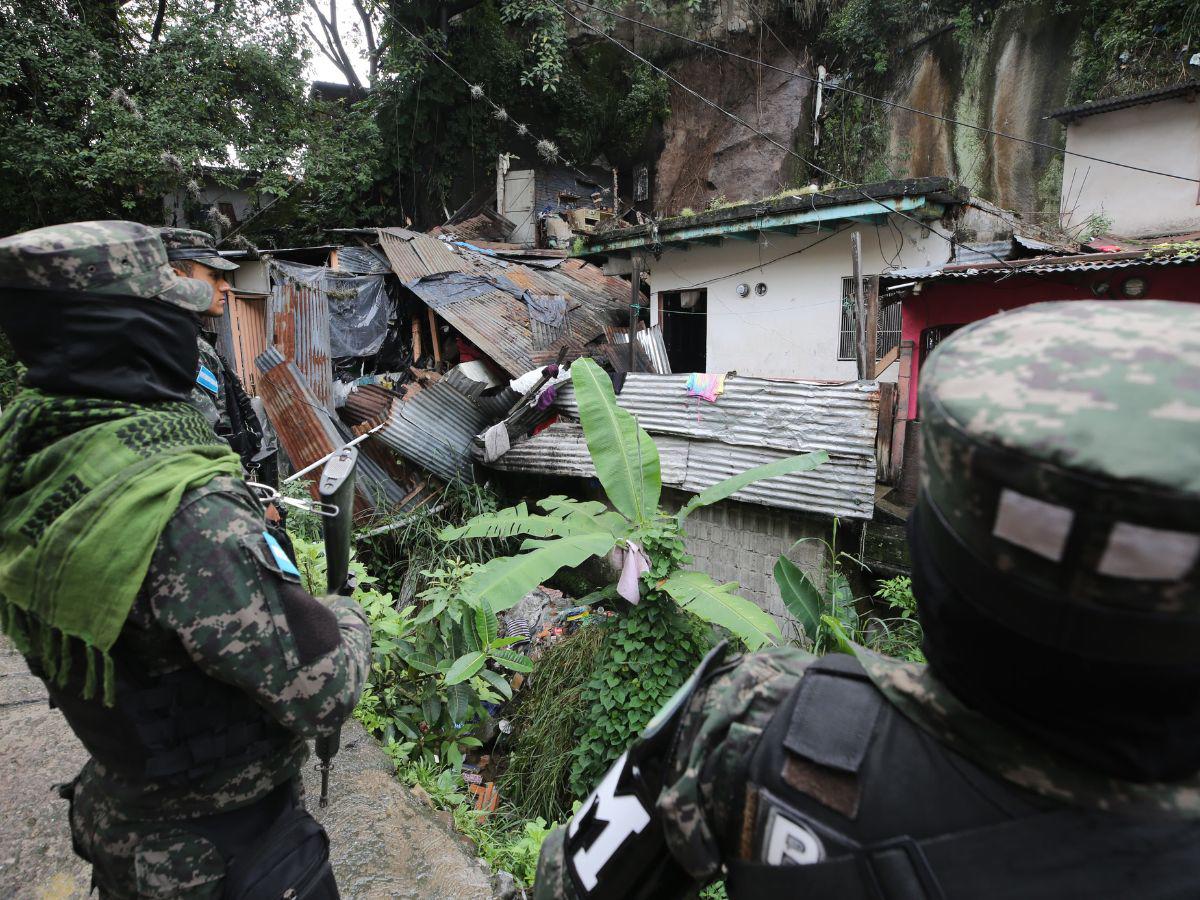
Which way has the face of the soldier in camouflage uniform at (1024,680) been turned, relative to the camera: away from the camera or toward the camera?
away from the camera

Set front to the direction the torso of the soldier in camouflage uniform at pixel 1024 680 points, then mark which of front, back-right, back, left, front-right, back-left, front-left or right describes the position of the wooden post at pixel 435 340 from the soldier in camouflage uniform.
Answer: front-left

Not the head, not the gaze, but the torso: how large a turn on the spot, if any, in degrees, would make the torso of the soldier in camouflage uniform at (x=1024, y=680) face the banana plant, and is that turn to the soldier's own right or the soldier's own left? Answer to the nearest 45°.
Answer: approximately 45° to the soldier's own left

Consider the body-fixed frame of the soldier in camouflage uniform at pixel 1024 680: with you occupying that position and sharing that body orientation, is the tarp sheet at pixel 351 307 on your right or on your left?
on your left

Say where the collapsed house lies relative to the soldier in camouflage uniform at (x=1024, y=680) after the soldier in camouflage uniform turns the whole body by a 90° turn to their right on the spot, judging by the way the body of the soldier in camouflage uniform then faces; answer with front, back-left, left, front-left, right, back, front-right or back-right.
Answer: back-left

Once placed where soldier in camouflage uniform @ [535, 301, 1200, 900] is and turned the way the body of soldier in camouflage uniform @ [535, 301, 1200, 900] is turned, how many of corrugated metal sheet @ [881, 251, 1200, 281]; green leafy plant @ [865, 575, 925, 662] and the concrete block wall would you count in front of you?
3

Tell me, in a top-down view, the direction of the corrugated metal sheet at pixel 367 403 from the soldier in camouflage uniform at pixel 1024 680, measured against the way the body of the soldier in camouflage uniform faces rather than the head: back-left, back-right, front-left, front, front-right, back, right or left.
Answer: front-left

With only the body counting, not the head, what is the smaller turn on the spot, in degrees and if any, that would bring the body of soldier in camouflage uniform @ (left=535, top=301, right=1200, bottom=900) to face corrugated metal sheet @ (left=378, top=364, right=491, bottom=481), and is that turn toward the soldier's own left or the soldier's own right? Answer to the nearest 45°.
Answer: approximately 45° to the soldier's own left

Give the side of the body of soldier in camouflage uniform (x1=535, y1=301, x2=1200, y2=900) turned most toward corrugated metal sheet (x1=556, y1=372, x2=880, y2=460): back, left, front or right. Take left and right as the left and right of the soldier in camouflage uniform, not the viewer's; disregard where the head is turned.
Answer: front

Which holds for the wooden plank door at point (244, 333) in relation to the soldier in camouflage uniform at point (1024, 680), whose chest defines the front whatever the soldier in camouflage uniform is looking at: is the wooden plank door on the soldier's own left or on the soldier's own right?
on the soldier's own left

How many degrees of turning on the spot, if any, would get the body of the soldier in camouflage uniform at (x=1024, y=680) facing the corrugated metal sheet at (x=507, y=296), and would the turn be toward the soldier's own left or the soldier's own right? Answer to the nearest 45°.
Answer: approximately 45° to the soldier's own left

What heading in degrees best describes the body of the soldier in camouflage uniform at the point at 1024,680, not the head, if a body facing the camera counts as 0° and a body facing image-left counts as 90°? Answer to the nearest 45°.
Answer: approximately 180°

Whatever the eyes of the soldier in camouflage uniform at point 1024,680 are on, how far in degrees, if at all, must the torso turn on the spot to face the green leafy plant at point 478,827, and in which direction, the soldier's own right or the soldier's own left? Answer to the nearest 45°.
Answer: approximately 45° to the soldier's own left

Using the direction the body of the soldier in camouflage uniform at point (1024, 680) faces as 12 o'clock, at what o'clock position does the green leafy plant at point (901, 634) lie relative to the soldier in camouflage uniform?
The green leafy plant is roughly at 12 o'clock from the soldier in camouflage uniform.

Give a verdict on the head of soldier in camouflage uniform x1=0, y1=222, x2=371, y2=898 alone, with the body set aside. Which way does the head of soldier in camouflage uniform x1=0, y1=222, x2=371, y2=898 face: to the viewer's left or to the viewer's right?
to the viewer's right

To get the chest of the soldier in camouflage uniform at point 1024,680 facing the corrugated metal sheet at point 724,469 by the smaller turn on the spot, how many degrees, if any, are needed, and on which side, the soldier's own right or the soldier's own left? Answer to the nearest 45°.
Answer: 0° — they already face it
